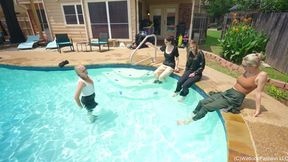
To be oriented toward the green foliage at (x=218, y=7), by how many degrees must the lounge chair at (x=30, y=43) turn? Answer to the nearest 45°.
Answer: approximately 135° to its left

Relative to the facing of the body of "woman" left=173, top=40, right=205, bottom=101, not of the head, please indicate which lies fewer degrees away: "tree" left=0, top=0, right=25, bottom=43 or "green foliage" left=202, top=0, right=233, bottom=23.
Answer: the tree

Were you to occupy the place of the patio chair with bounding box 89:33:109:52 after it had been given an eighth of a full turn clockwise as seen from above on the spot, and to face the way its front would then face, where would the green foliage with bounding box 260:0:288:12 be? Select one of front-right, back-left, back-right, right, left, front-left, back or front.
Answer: back-left

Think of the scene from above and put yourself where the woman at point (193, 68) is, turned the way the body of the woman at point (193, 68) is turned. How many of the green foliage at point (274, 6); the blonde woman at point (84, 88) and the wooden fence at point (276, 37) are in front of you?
1

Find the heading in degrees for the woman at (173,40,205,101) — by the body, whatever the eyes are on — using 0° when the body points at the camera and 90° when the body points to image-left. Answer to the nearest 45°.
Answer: approximately 45°

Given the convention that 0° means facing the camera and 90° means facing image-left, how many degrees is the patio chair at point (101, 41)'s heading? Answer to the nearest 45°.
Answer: approximately 45°

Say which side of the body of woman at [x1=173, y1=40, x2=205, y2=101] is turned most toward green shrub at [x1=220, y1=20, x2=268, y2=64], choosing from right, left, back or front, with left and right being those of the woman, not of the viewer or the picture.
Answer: back

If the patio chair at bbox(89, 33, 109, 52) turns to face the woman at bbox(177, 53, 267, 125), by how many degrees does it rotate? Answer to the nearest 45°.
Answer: approximately 45° to its left

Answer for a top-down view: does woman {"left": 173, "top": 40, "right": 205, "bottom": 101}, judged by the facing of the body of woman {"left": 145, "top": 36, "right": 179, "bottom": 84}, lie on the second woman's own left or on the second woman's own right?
on the second woman's own left
